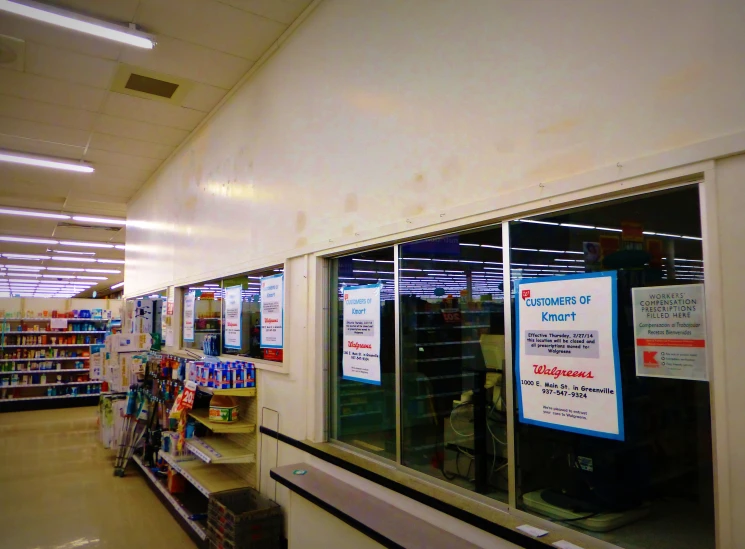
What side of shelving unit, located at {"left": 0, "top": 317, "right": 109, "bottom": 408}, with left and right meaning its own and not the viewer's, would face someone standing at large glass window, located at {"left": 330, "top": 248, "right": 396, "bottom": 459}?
front

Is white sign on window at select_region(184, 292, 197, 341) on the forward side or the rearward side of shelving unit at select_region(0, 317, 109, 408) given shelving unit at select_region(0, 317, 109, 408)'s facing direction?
on the forward side

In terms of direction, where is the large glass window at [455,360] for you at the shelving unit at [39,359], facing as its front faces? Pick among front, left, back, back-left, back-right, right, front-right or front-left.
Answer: front

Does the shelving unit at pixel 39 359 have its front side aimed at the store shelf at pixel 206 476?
yes

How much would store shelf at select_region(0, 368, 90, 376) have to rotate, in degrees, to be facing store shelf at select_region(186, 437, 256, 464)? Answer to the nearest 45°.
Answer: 0° — it already faces it

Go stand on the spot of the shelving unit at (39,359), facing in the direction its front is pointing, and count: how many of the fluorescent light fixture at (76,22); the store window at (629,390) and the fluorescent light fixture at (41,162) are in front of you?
3

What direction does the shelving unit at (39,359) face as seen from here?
toward the camera

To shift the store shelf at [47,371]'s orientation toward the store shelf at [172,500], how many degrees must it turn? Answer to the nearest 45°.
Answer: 0° — it already faces it

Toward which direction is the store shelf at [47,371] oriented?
toward the camera

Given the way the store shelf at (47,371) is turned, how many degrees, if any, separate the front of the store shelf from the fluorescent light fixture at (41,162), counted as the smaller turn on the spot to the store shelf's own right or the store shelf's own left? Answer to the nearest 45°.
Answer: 0° — it already faces it

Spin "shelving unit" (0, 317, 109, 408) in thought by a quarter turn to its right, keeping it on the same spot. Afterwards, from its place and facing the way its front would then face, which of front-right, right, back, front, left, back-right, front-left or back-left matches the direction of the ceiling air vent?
left

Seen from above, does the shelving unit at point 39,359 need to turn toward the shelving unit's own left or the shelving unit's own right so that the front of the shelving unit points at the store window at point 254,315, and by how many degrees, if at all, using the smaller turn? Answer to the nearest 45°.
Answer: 0° — it already faces it

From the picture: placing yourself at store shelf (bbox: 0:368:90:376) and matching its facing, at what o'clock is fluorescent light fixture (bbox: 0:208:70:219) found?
The fluorescent light fixture is roughly at 12 o'clock from the store shelf.

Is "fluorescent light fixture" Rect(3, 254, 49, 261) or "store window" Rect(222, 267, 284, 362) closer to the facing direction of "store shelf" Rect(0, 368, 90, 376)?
the store window

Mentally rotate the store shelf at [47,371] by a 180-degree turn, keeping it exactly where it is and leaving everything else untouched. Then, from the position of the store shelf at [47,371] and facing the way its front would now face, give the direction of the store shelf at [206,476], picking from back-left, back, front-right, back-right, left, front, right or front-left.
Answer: back

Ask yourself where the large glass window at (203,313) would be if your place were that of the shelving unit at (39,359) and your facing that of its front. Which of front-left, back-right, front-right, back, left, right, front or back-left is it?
front

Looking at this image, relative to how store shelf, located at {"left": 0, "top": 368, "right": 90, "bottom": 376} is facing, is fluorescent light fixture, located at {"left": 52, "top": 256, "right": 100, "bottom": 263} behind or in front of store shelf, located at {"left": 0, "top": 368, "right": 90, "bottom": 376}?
behind
